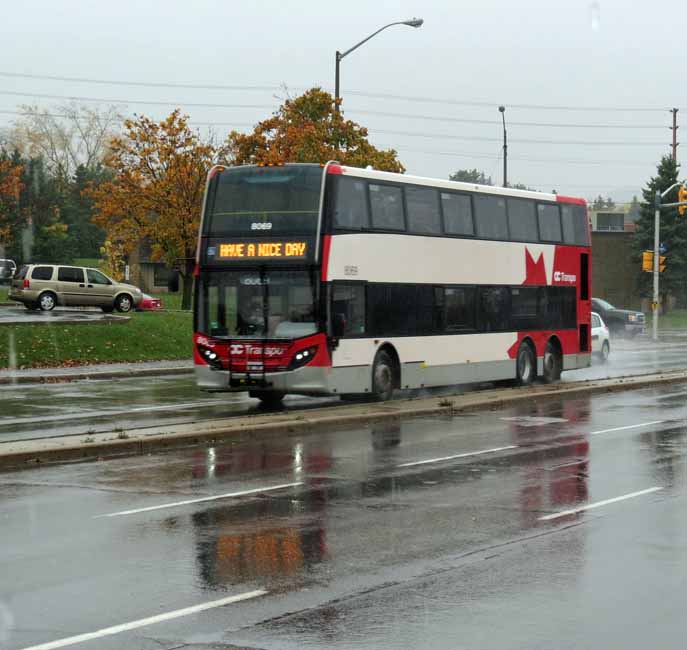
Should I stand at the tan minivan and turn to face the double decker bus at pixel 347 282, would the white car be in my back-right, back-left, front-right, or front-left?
front-left

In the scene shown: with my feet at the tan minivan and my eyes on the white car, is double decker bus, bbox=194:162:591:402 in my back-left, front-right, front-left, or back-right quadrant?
front-right

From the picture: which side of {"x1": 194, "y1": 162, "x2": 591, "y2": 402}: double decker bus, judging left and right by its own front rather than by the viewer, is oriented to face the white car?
back

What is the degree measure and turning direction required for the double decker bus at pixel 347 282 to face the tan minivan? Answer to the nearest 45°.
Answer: approximately 90° to its right

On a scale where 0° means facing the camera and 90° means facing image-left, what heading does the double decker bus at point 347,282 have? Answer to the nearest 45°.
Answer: approximately 45°
